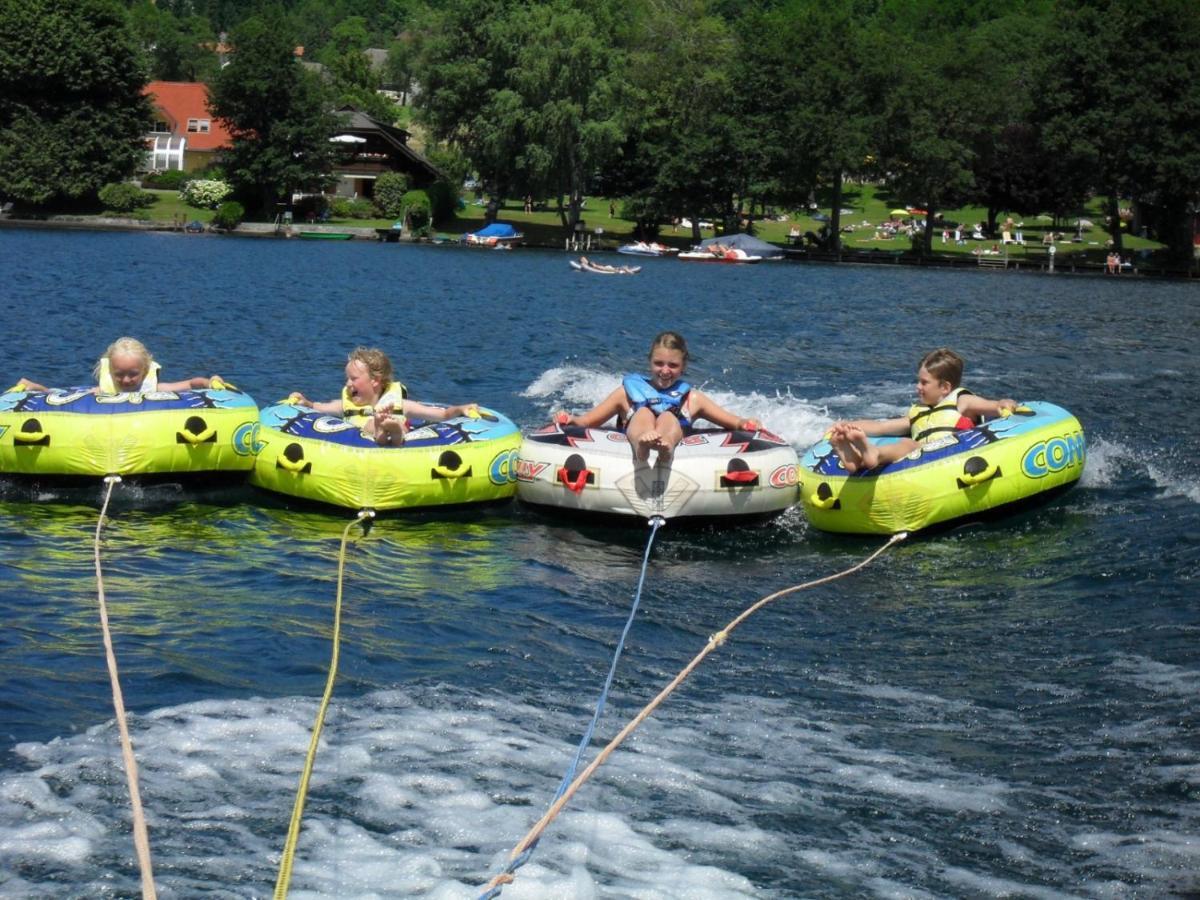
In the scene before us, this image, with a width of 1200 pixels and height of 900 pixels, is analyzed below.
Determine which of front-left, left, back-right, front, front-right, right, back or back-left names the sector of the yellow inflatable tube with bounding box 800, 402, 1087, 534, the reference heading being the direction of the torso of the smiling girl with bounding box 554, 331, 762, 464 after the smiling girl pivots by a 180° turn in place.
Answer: right

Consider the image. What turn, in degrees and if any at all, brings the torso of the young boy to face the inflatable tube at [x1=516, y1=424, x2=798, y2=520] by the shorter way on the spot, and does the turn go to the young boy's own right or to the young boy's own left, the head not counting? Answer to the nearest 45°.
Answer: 0° — they already face it

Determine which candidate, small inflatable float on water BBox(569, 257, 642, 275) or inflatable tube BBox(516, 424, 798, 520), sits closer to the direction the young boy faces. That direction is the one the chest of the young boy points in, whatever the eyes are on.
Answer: the inflatable tube

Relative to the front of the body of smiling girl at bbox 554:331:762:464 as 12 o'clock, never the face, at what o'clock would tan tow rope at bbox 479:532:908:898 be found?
The tan tow rope is roughly at 12 o'clock from the smiling girl.

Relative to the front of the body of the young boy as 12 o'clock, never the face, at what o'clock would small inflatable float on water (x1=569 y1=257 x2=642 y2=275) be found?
The small inflatable float on water is roughly at 4 o'clock from the young boy.

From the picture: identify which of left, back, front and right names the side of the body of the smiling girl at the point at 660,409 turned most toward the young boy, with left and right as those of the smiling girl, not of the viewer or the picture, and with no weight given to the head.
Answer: left

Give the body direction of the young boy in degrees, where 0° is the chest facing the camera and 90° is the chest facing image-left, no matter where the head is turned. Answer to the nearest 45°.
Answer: approximately 45°

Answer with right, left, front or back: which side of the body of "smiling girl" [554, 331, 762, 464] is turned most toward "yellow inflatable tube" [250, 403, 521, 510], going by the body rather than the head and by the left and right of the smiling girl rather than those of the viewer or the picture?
right

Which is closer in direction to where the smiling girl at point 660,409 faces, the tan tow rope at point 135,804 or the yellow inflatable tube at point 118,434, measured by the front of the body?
the tan tow rope
